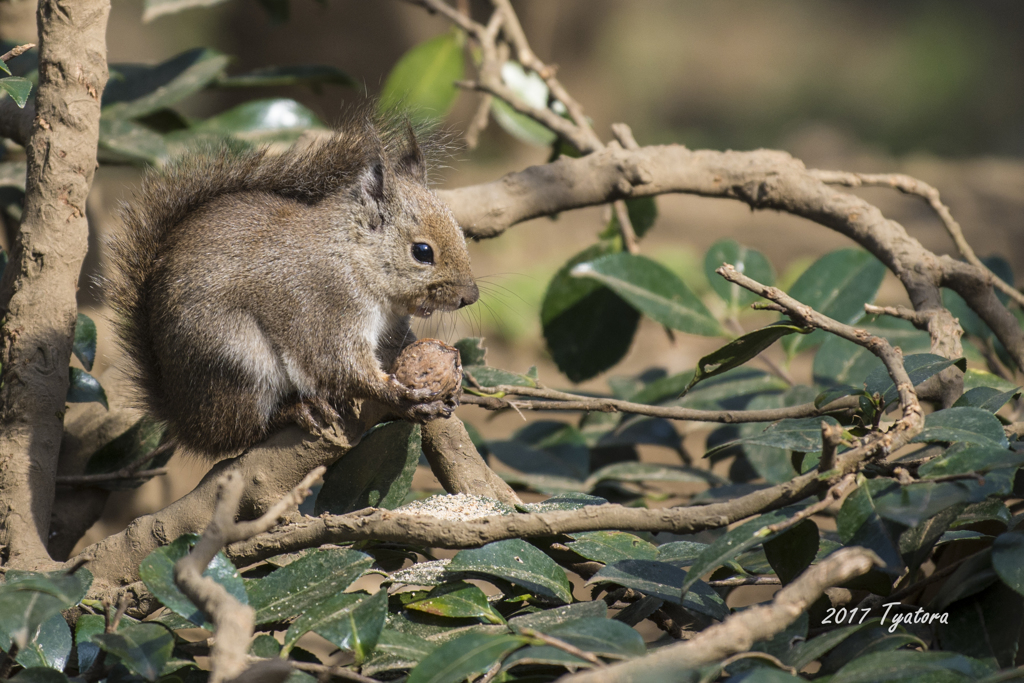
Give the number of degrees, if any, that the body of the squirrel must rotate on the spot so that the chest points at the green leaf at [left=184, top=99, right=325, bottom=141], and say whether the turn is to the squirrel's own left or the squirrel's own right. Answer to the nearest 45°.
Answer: approximately 90° to the squirrel's own left

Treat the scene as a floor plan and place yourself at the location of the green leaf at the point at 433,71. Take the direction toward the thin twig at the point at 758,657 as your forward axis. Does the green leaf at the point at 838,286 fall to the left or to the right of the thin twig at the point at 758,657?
left

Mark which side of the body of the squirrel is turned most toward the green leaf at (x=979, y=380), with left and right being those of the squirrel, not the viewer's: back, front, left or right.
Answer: front

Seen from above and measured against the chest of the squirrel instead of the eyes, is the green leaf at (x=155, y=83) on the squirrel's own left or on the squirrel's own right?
on the squirrel's own left

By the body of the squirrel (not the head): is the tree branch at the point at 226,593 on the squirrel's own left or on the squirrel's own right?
on the squirrel's own right

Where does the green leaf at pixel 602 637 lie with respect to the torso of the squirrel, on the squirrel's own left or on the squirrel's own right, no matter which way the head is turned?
on the squirrel's own right

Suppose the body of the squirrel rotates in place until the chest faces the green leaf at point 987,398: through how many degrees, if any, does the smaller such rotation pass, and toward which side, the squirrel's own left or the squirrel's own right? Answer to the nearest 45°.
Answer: approximately 45° to the squirrel's own right

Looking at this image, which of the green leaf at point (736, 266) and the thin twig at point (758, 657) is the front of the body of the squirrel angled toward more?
the green leaf

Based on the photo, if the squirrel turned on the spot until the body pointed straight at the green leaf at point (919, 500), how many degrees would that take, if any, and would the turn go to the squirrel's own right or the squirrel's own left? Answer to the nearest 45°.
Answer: approximately 45° to the squirrel's own right

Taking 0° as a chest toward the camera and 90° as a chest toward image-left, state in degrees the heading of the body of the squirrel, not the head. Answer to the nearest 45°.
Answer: approximately 270°
